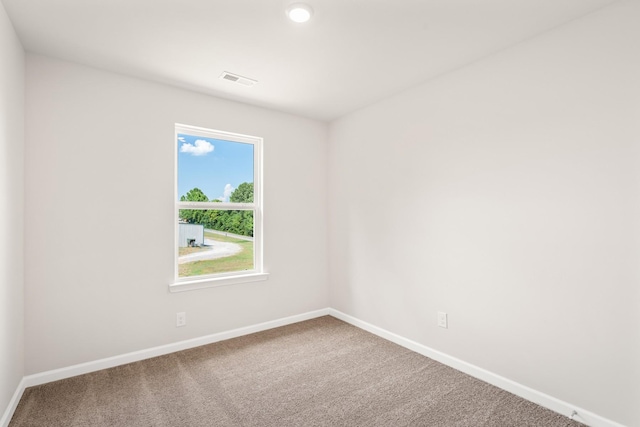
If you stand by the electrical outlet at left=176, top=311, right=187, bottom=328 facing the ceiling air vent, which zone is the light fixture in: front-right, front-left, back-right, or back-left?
front-right

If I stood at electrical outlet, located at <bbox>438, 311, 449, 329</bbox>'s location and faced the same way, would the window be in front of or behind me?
in front

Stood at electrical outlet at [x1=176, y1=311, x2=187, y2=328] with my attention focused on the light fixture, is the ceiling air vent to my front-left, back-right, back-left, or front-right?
front-left

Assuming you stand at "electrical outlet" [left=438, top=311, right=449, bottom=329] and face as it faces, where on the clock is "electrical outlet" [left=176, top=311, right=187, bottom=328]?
"electrical outlet" [left=176, top=311, right=187, bottom=328] is roughly at 1 o'clock from "electrical outlet" [left=438, top=311, right=449, bottom=329].

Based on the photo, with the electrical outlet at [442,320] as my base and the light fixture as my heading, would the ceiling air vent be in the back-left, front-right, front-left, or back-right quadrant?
front-right

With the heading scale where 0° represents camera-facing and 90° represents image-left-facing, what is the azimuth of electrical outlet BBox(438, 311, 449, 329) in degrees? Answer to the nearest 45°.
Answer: approximately 45°
